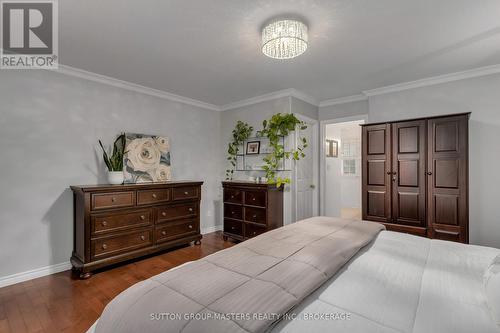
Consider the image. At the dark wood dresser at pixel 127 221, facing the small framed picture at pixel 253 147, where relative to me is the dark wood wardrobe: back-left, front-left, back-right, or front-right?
front-right

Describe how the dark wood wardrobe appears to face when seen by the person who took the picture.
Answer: facing the viewer and to the left of the viewer

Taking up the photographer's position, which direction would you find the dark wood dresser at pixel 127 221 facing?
facing the viewer and to the right of the viewer

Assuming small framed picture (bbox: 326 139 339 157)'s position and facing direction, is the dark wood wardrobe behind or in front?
in front

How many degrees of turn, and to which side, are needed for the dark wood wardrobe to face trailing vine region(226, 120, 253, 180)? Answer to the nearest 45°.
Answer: approximately 45° to its right

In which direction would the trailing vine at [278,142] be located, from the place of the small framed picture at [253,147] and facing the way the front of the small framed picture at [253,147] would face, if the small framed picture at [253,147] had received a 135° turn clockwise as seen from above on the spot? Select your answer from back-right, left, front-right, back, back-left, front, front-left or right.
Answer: back-right

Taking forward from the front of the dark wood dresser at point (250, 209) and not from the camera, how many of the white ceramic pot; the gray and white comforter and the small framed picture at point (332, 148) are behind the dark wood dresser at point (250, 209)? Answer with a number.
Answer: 1

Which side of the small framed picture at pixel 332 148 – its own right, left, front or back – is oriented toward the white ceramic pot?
right

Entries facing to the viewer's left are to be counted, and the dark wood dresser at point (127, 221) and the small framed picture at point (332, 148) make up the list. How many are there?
0

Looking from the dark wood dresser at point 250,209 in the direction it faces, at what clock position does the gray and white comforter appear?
The gray and white comforter is roughly at 10 o'clock from the dark wood dresser.

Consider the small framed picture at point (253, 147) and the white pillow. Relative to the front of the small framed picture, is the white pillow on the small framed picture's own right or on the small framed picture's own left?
on the small framed picture's own left

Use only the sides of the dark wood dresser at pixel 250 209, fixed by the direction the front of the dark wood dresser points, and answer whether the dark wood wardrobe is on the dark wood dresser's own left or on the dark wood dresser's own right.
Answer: on the dark wood dresser's own left

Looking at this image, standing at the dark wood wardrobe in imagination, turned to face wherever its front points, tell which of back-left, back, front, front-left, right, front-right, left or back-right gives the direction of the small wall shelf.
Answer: front-right

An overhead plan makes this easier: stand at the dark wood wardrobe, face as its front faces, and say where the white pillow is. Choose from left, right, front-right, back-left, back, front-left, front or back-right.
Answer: front-left
